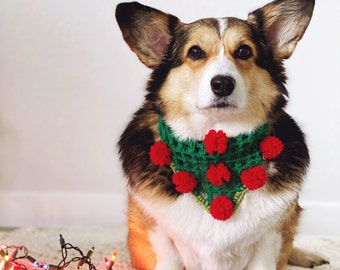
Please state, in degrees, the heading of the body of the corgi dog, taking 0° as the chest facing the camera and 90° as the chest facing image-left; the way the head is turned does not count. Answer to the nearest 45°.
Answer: approximately 0°
